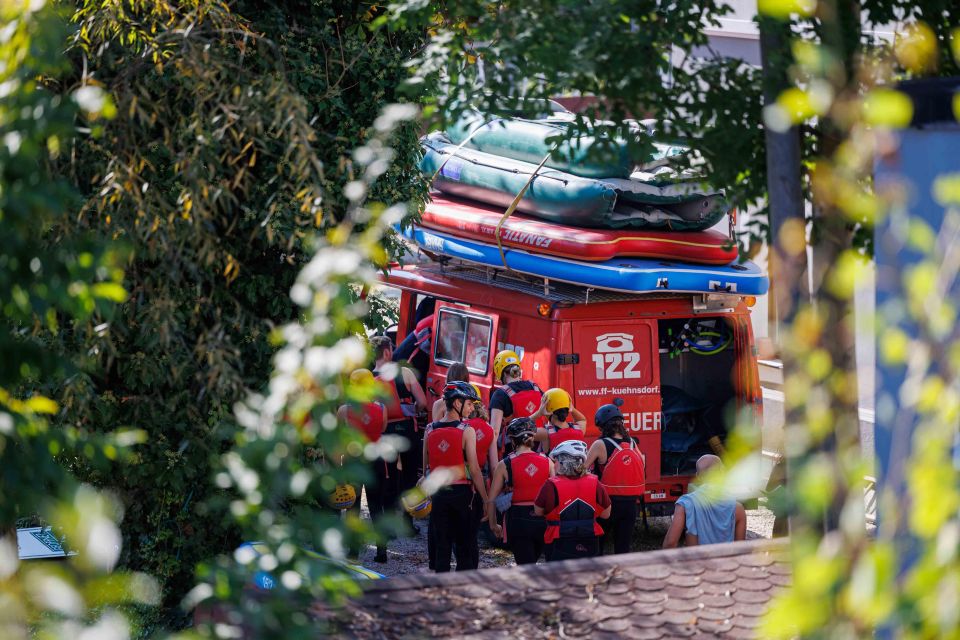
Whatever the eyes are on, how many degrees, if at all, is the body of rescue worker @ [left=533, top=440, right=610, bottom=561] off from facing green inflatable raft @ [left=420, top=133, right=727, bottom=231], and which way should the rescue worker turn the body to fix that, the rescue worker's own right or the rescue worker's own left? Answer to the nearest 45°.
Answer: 0° — they already face it

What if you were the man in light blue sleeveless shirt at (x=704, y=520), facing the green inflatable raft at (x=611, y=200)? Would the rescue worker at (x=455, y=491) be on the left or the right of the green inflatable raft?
left

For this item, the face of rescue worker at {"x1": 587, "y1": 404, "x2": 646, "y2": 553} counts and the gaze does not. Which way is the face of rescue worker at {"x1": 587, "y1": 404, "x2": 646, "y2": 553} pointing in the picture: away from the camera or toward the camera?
away from the camera

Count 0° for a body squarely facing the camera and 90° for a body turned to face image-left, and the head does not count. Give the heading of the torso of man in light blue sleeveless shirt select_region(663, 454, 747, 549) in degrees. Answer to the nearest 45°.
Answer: approximately 180°

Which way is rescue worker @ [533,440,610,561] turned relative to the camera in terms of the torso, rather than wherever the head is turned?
away from the camera

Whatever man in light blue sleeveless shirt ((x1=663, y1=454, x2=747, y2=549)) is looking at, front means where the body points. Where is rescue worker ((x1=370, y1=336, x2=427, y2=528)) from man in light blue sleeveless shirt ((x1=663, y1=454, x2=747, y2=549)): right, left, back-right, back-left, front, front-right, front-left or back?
front-left

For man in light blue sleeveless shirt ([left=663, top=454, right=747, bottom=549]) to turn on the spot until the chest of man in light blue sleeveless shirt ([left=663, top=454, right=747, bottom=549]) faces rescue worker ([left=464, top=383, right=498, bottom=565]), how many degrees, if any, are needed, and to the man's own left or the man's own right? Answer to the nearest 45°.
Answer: approximately 45° to the man's own left

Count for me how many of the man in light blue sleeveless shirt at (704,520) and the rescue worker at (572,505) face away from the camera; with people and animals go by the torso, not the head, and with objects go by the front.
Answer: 2

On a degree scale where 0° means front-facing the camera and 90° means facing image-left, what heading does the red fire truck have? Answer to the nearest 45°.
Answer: approximately 135°

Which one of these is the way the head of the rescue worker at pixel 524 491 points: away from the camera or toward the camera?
away from the camera
